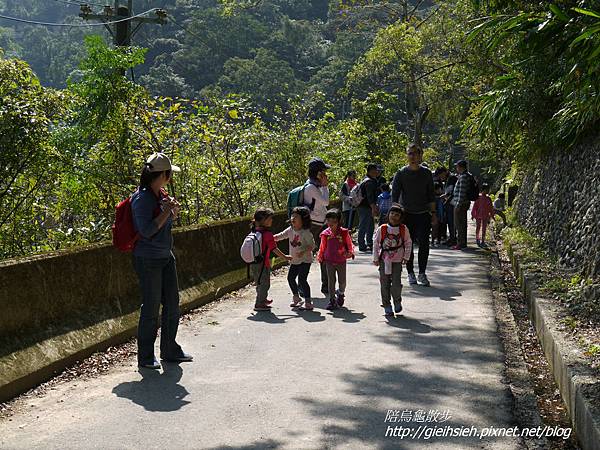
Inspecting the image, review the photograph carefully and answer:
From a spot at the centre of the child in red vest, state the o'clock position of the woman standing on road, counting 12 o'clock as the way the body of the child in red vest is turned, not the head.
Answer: The woman standing on road is roughly at 1 o'clock from the child in red vest.

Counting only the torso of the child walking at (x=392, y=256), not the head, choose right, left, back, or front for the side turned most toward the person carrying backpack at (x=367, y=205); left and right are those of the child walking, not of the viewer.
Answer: back

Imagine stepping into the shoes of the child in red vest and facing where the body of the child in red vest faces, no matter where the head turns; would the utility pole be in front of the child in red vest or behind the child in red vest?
behind

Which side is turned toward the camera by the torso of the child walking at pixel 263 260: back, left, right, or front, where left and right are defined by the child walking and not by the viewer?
right

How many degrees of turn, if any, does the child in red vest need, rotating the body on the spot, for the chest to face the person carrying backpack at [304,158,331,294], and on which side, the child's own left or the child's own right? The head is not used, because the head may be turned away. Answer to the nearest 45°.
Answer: approximately 180°

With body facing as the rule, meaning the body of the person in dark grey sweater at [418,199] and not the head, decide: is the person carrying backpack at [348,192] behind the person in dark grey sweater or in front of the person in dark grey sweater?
behind

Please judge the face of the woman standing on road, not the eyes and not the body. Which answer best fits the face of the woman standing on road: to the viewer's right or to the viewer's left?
to the viewer's right

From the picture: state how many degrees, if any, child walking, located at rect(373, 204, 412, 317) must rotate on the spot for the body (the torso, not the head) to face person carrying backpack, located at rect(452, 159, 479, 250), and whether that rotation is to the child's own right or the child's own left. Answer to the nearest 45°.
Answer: approximately 180°

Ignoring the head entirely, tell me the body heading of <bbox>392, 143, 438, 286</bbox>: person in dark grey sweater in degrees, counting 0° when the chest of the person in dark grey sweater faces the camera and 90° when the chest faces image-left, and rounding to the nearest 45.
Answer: approximately 0°

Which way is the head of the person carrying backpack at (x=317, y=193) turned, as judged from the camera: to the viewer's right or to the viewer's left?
to the viewer's right

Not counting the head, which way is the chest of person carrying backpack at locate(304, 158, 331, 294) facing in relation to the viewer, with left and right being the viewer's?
facing to the right of the viewer

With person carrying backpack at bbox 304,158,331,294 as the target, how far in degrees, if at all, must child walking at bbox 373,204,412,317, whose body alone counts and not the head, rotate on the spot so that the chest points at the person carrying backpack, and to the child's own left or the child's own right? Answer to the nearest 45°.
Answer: approximately 135° to the child's own right

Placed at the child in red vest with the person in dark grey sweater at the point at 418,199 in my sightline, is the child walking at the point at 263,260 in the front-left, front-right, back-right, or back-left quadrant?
back-left

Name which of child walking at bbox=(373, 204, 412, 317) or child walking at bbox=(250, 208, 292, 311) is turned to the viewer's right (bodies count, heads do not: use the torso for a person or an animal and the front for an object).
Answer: child walking at bbox=(250, 208, 292, 311)
